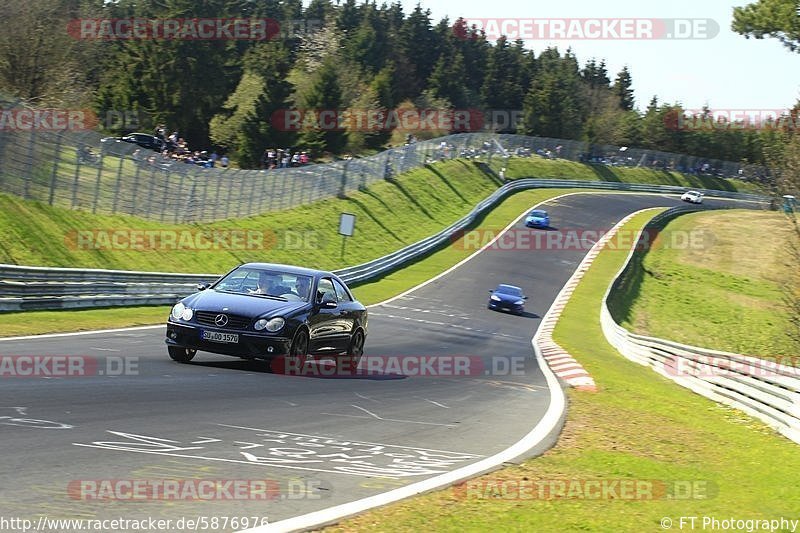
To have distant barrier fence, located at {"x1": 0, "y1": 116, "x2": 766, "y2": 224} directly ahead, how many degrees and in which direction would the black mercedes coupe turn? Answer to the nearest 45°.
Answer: approximately 135° to its right

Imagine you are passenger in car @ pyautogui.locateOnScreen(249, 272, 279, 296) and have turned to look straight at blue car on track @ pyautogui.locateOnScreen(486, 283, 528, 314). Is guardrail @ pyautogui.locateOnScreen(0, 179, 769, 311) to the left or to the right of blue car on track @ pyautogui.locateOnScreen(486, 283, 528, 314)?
left

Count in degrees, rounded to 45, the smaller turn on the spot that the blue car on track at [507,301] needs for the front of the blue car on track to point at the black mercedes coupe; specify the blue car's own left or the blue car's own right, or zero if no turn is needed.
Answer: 0° — it already faces it

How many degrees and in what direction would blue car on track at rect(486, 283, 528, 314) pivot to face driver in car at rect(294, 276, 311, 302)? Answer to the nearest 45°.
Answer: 0° — it already faces them

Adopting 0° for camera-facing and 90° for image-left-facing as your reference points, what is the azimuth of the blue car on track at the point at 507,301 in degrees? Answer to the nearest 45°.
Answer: approximately 0°

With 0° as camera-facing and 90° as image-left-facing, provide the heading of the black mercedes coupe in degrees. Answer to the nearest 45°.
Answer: approximately 45°
